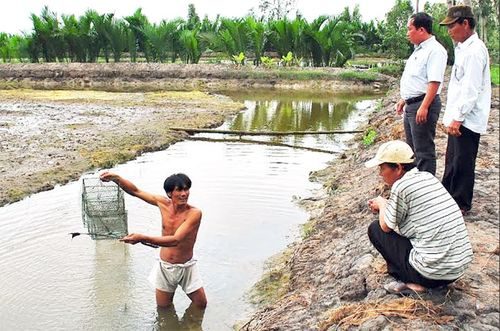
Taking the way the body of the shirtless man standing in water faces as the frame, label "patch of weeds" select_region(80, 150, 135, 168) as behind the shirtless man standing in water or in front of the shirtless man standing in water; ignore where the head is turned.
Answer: behind

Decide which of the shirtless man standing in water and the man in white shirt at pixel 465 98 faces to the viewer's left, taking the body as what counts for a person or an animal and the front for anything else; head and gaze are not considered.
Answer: the man in white shirt

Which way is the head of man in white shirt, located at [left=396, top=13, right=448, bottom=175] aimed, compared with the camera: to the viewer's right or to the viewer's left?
to the viewer's left

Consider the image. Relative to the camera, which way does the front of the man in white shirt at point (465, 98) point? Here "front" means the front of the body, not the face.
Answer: to the viewer's left

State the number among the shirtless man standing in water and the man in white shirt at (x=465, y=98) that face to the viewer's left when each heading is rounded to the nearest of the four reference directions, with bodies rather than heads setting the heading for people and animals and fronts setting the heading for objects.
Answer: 1

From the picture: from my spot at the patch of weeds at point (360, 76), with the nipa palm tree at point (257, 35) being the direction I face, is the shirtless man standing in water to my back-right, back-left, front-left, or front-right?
back-left

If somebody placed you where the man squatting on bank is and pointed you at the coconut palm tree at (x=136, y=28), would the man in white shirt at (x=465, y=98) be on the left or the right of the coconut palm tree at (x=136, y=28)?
right

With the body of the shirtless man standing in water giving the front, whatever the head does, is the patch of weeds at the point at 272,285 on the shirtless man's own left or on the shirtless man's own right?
on the shirtless man's own left
